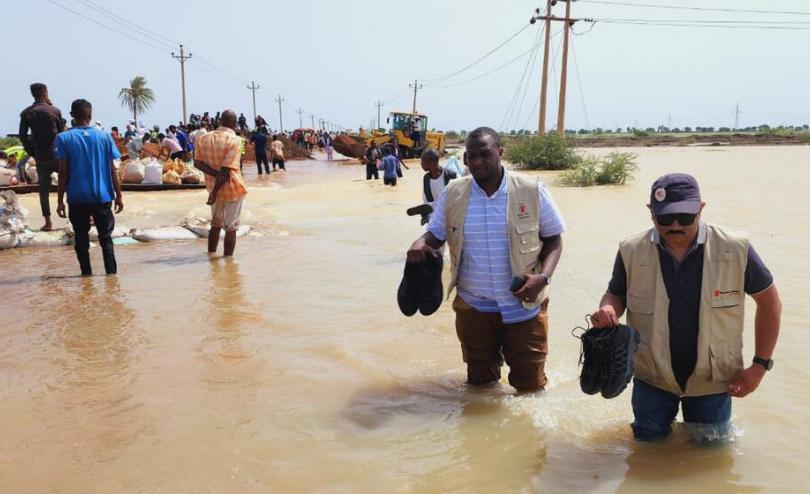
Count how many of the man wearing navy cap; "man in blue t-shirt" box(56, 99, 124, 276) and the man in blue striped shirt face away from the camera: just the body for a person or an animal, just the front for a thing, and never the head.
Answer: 1

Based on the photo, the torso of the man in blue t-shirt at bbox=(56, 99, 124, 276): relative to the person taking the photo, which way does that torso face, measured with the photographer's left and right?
facing away from the viewer

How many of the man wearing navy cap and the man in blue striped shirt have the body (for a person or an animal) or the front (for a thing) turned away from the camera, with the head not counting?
0

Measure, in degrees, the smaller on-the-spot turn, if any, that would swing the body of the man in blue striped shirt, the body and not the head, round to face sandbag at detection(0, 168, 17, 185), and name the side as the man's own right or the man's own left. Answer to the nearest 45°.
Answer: approximately 135° to the man's own right

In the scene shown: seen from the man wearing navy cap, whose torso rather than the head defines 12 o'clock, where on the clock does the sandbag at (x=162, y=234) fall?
The sandbag is roughly at 4 o'clock from the man wearing navy cap.

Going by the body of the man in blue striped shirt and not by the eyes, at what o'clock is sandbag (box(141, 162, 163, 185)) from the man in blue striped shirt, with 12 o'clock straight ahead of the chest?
The sandbag is roughly at 5 o'clock from the man in blue striped shirt.

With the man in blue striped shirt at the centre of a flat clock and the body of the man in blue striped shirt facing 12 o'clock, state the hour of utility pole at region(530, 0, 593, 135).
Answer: The utility pole is roughly at 6 o'clock from the man in blue striped shirt.

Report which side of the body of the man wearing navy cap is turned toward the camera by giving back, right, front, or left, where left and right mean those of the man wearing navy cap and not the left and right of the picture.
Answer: front

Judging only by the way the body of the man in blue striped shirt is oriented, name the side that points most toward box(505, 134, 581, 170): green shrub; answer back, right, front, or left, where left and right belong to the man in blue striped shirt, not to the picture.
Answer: back
